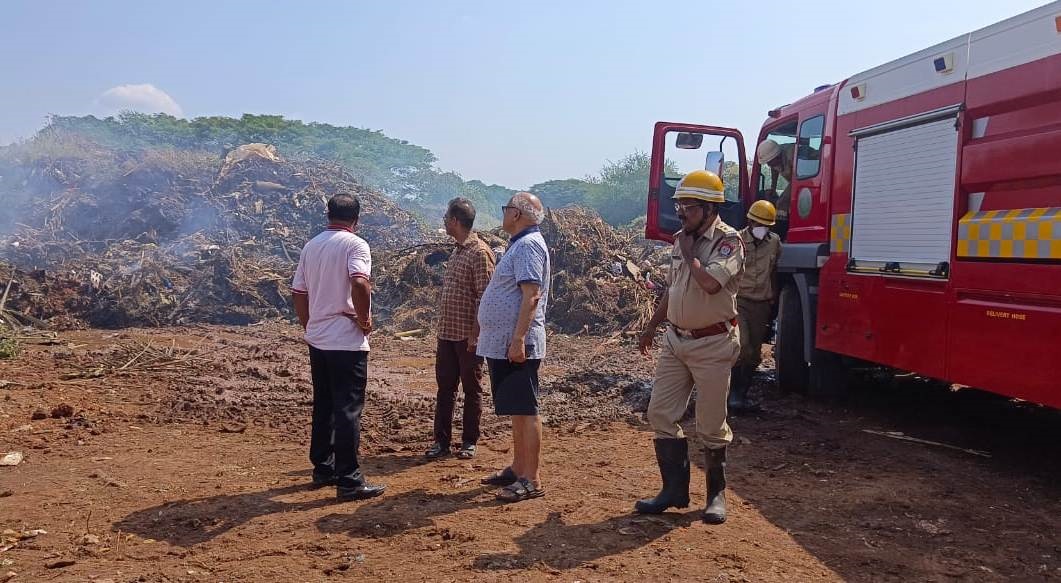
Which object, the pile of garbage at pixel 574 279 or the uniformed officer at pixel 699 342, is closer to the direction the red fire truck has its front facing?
the pile of garbage

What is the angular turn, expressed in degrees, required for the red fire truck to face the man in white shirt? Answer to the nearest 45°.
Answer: approximately 90° to its left

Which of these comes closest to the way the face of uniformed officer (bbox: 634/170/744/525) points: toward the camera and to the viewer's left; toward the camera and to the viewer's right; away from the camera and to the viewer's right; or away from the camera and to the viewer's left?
toward the camera and to the viewer's left

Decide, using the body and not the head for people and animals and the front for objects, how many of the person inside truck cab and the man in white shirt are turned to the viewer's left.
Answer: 1

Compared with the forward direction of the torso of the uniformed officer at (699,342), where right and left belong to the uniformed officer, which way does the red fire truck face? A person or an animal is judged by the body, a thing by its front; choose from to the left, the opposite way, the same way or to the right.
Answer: to the right

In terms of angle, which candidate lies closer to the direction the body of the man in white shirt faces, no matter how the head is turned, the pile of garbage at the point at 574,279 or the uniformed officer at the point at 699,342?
the pile of garbage

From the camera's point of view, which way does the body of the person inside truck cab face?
to the viewer's left

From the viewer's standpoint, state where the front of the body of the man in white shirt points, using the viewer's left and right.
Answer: facing away from the viewer and to the right of the viewer

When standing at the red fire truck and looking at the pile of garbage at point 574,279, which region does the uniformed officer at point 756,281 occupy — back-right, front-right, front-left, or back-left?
front-left

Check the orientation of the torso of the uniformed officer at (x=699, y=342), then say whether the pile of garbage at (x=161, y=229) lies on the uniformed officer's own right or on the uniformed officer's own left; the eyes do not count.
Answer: on the uniformed officer's own right

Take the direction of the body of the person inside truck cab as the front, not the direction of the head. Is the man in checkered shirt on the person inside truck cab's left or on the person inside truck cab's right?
on the person inside truck cab's left

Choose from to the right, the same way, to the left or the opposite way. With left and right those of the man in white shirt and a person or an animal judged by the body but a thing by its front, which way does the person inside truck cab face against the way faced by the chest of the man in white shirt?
to the left

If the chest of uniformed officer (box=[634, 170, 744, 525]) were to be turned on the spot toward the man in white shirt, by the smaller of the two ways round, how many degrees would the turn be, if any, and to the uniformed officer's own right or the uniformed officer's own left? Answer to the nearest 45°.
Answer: approximately 45° to the uniformed officer's own right

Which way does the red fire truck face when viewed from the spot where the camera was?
facing away from the viewer and to the left of the viewer

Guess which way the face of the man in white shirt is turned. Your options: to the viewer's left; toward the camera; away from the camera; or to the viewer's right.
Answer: away from the camera

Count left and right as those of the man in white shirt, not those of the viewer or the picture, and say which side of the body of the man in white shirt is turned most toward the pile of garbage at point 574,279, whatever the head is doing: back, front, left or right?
front

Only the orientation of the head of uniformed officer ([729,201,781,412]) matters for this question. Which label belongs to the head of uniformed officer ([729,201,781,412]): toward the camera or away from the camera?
toward the camera

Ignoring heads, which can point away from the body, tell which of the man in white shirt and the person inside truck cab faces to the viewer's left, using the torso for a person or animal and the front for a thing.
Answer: the person inside truck cab

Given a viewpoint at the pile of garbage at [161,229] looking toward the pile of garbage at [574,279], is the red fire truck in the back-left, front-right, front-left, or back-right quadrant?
front-right
